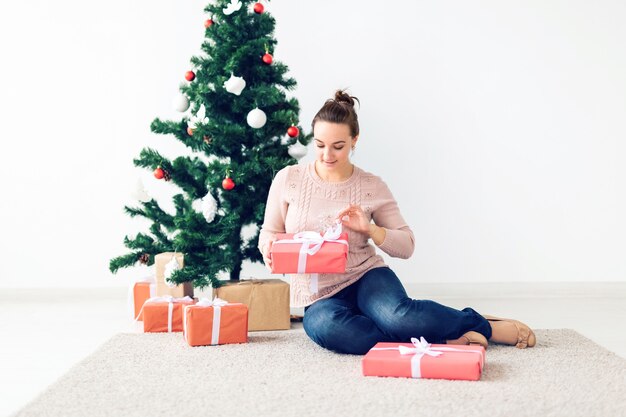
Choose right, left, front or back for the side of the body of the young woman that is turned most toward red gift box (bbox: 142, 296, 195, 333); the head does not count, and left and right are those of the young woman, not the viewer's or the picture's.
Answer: right

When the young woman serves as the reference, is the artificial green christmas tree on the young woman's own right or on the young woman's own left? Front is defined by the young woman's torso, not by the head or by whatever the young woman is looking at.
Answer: on the young woman's own right

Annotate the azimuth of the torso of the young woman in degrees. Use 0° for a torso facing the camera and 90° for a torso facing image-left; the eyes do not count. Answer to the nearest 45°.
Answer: approximately 0°

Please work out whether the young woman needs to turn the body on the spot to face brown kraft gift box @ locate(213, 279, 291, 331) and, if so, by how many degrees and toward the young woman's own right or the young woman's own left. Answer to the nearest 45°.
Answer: approximately 135° to the young woman's own right

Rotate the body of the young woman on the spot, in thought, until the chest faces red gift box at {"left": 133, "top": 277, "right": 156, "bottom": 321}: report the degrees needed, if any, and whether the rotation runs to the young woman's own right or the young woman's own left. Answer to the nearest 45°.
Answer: approximately 135° to the young woman's own right
